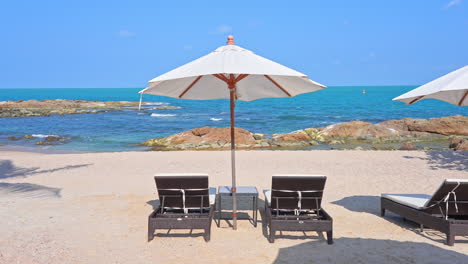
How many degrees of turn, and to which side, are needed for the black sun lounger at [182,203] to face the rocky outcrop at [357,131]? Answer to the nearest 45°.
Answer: approximately 45° to its right

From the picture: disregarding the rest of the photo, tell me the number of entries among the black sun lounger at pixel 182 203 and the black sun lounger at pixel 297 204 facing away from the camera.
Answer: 2

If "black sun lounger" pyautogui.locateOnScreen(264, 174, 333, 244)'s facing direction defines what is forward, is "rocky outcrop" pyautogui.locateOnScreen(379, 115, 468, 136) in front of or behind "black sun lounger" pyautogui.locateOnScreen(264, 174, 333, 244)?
in front

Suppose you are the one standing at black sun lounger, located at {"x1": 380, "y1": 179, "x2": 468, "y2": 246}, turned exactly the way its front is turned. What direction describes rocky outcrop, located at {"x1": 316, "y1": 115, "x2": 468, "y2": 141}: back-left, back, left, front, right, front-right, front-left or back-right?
front-right

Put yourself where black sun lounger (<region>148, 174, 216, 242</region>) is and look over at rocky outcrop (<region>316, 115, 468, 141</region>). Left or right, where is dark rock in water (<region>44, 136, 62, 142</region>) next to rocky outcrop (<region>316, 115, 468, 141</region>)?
left

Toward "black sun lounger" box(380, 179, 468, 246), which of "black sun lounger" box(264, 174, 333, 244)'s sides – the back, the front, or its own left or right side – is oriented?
right

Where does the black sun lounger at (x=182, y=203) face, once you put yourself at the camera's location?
facing away from the viewer

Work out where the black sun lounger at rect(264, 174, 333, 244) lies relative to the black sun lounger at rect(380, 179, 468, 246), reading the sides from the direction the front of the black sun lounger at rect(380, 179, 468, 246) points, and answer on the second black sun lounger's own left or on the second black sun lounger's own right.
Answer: on the second black sun lounger's own left

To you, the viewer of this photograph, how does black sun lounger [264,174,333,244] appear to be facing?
facing away from the viewer

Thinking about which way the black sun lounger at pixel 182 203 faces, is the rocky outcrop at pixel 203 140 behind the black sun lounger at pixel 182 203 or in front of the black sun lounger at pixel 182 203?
in front

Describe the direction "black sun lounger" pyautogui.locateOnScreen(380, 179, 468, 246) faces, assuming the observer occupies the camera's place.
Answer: facing away from the viewer and to the left of the viewer

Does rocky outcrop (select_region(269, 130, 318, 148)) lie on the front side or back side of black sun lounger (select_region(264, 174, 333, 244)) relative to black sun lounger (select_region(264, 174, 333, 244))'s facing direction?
on the front side

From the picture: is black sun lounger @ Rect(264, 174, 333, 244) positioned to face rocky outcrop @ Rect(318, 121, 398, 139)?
yes
